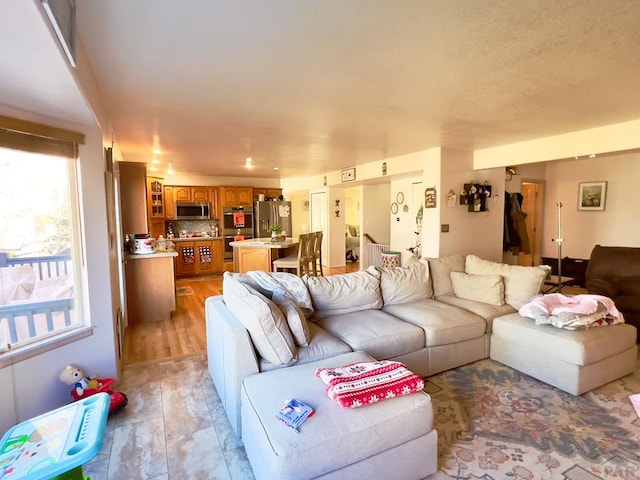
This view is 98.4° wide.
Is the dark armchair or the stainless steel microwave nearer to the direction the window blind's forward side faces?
the dark armchair

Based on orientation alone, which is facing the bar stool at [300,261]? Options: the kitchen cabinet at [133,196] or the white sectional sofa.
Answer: the kitchen cabinet

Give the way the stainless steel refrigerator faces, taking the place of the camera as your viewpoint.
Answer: facing the viewer

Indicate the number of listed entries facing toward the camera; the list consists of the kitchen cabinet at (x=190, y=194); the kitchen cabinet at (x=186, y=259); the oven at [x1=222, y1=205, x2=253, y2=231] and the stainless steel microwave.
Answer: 4

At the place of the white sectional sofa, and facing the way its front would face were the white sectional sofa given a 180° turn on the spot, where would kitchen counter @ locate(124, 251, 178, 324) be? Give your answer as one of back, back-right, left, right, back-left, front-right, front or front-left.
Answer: front-left

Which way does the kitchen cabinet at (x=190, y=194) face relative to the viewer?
toward the camera

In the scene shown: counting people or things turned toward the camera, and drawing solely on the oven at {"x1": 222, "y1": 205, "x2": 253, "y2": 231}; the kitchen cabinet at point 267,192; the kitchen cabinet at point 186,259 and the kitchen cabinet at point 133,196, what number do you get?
3

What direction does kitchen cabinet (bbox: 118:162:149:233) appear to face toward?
to the viewer's right

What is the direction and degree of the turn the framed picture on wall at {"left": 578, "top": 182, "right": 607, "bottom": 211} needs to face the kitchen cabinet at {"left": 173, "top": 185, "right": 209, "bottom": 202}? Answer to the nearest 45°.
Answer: approximately 45° to its right

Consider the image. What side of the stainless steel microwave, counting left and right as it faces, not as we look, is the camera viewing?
front

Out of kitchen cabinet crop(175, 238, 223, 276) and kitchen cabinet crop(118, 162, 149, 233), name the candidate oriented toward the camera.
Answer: kitchen cabinet crop(175, 238, 223, 276)

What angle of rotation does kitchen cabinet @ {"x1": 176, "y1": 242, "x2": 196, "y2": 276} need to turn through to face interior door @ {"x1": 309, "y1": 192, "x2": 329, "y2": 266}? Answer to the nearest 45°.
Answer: approximately 90° to its left

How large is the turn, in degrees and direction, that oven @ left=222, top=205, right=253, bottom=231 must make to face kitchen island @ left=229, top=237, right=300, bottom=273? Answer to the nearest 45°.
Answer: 0° — it already faces it

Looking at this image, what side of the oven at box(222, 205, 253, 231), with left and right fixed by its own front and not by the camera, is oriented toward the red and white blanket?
front

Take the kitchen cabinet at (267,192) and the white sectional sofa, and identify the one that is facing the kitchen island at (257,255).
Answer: the kitchen cabinet

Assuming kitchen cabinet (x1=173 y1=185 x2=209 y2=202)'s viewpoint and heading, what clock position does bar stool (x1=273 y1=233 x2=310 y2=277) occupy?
The bar stool is roughly at 11 o'clock from the kitchen cabinet.

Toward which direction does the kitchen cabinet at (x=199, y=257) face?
toward the camera

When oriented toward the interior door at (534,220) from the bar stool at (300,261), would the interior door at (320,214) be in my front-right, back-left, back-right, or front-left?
front-left

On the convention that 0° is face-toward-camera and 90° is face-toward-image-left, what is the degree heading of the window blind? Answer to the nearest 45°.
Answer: approximately 315°

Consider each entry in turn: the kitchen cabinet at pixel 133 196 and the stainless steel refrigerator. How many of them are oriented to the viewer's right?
1
